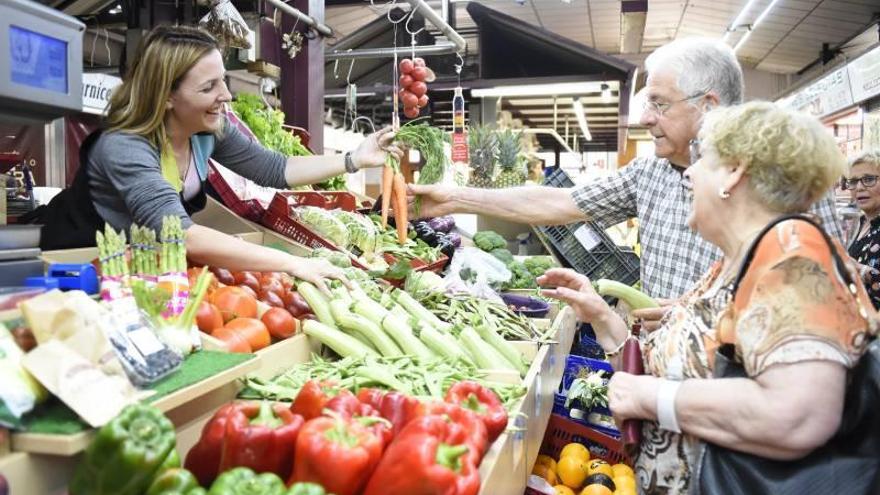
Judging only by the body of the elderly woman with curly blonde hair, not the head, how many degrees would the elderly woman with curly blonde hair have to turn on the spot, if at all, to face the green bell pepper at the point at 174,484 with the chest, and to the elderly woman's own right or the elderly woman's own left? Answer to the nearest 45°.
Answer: approximately 45° to the elderly woman's own left

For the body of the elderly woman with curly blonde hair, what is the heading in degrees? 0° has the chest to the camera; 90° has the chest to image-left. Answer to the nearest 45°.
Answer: approximately 90°

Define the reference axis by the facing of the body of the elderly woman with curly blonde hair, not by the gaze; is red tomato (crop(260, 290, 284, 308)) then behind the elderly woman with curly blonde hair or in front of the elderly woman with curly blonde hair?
in front

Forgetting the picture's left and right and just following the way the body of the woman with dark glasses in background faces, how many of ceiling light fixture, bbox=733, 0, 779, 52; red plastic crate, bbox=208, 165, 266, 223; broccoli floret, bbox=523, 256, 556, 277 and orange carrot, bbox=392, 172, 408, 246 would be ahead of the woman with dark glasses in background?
3

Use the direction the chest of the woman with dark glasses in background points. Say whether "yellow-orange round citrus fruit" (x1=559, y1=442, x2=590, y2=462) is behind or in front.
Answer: in front

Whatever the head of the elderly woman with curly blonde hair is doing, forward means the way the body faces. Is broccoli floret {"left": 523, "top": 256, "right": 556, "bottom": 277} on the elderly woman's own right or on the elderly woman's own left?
on the elderly woman's own right

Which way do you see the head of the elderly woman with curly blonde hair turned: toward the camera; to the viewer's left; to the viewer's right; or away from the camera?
to the viewer's left
